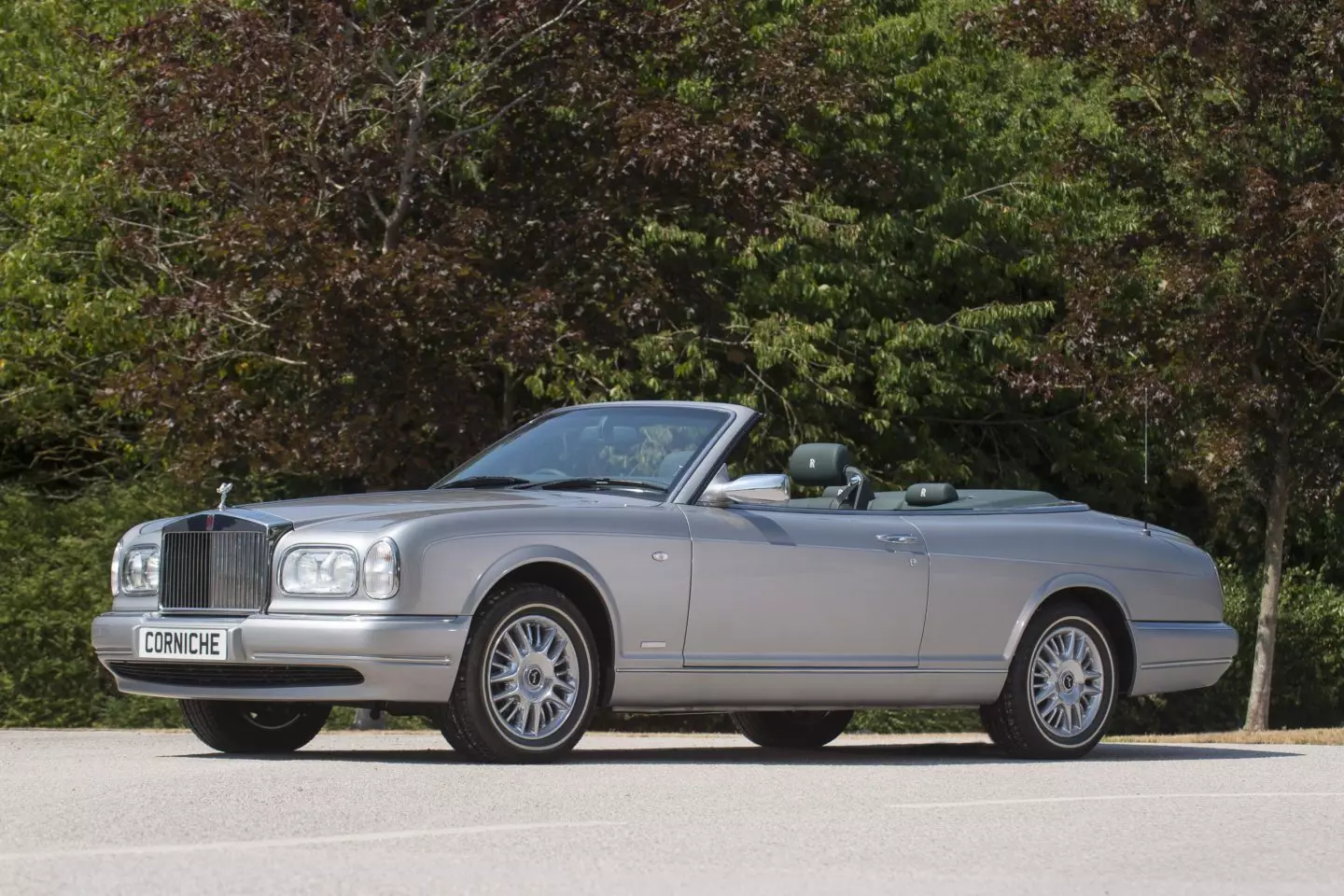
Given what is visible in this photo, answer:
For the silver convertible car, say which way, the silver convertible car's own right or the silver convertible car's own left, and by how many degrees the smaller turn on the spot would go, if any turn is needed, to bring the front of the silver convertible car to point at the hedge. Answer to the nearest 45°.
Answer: approximately 90° to the silver convertible car's own right

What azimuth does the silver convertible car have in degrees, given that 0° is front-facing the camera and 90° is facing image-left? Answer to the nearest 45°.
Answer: approximately 45°

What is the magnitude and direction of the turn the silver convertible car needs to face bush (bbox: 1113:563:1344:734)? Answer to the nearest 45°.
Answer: approximately 180°

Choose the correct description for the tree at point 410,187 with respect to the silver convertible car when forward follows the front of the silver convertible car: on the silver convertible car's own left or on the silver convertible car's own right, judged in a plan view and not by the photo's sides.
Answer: on the silver convertible car's own right

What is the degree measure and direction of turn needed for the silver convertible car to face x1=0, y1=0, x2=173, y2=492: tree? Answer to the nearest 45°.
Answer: approximately 90° to its right

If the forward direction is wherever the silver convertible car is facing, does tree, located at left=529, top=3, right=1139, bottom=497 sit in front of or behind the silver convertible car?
behind
